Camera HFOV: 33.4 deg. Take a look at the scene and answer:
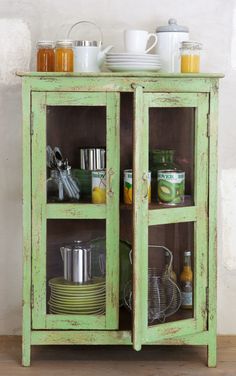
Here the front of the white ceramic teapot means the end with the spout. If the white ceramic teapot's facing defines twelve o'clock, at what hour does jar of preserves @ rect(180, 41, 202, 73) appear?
The jar of preserves is roughly at 12 o'clock from the white ceramic teapot.

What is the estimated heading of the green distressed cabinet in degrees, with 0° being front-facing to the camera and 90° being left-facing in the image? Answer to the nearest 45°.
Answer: approximately 0°

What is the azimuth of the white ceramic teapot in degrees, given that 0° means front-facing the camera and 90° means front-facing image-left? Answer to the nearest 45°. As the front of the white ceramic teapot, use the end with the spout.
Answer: approximately 270°
